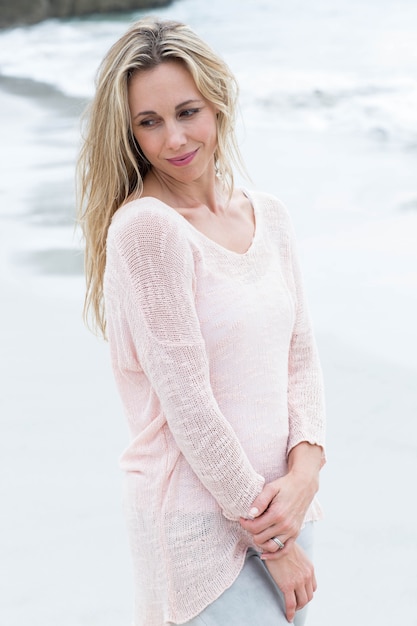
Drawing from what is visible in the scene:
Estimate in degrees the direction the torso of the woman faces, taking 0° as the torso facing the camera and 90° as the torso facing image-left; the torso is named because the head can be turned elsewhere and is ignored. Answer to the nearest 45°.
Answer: approximately 315°
